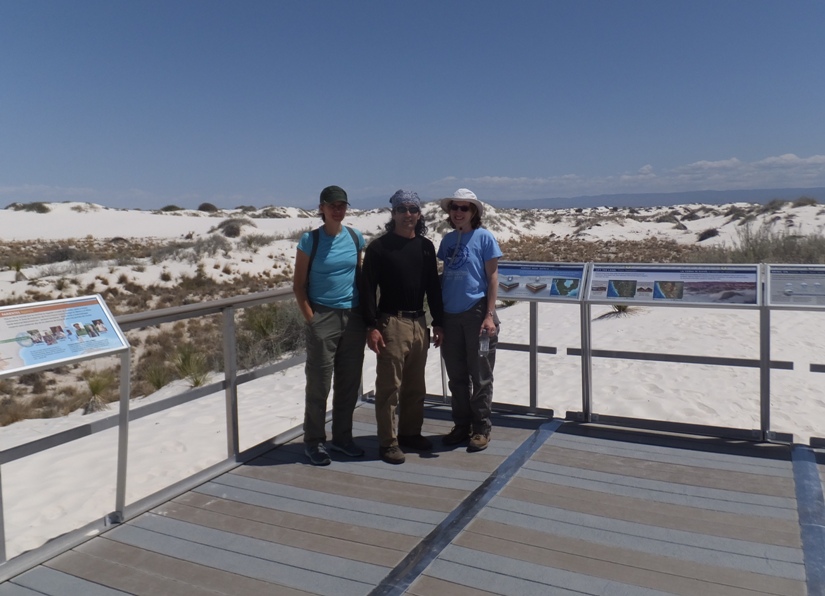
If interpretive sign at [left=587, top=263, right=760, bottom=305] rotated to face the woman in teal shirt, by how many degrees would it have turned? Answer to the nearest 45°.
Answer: approximately 45° to its right

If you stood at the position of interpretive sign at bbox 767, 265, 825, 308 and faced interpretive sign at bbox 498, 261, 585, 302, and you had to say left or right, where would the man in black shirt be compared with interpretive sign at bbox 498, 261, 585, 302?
left

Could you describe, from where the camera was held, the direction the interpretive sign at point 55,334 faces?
facing the viewer and to the right of the viewer

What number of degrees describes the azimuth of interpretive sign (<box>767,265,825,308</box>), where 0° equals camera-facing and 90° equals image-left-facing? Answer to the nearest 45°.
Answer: approximately 0°

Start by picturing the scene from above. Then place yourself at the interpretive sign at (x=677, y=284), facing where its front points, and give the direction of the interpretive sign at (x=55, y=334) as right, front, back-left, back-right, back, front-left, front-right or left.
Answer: front-right

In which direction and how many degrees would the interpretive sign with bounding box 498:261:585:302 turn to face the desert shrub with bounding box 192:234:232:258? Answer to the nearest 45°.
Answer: approximately 135° to its right

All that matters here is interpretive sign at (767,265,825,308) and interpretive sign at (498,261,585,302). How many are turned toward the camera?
2

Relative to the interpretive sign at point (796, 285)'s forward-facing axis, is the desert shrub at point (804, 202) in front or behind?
behind
